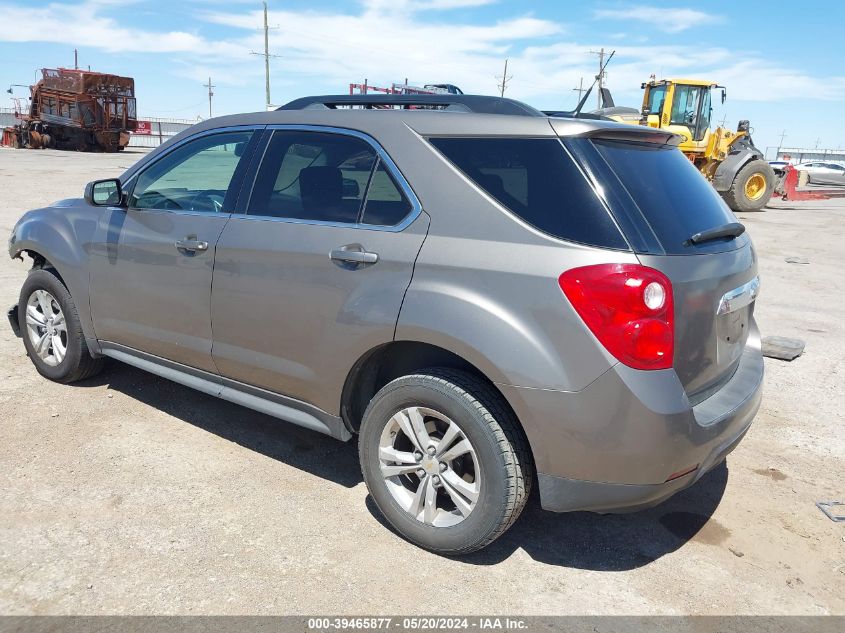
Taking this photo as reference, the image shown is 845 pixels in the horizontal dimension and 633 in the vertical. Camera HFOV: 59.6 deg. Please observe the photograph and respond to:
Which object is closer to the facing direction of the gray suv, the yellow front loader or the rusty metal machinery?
the rusty metal machinery

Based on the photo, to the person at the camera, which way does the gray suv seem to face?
facing away from the viewer and to the left of the viewer

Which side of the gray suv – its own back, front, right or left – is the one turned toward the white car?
right

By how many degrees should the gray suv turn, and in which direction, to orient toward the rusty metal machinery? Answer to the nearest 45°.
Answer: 0° — it already faces it
